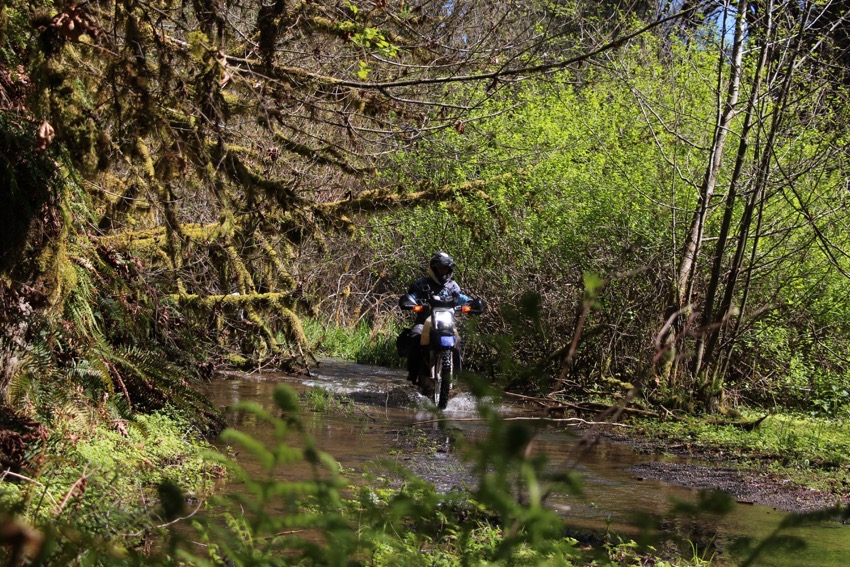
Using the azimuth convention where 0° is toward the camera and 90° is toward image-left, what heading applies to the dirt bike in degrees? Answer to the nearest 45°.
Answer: approximately 0°
